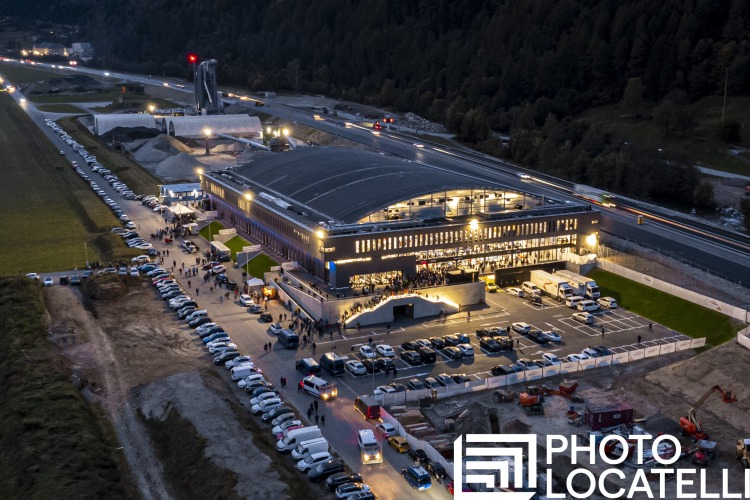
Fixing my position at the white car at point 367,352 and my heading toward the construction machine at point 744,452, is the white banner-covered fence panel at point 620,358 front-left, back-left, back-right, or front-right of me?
front-left

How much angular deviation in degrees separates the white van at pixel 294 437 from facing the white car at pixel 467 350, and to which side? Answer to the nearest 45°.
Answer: approximately 180°

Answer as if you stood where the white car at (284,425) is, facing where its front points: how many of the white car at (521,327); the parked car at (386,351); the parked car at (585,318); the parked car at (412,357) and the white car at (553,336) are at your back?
5

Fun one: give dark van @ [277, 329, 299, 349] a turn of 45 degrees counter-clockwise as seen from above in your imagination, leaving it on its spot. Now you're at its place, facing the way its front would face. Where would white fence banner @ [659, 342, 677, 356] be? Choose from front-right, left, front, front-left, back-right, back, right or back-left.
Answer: front

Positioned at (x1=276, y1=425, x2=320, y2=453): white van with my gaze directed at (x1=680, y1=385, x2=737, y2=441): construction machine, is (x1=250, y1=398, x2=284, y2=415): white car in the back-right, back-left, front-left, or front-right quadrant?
back-left

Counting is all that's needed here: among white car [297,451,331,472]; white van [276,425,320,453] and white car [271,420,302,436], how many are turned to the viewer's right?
0

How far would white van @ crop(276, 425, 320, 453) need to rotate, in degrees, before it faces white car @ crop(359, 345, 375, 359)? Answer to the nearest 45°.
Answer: approximately 135° to its right

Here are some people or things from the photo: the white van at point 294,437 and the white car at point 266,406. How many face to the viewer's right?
0

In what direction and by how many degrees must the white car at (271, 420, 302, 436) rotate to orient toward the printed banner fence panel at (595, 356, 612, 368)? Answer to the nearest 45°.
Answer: approximately 135° to its left

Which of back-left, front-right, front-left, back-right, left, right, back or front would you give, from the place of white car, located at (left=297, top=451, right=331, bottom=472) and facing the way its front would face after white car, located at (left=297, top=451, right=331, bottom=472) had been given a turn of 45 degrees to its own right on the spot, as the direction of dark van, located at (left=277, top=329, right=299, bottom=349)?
right

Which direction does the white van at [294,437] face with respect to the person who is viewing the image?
facing the viewer and to the left of the viewer

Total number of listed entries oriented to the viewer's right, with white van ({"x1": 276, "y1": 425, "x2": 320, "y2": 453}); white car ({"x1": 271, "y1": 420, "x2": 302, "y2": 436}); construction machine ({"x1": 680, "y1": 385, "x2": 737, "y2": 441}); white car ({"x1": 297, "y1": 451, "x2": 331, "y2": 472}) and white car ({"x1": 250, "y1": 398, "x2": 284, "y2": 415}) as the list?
1
